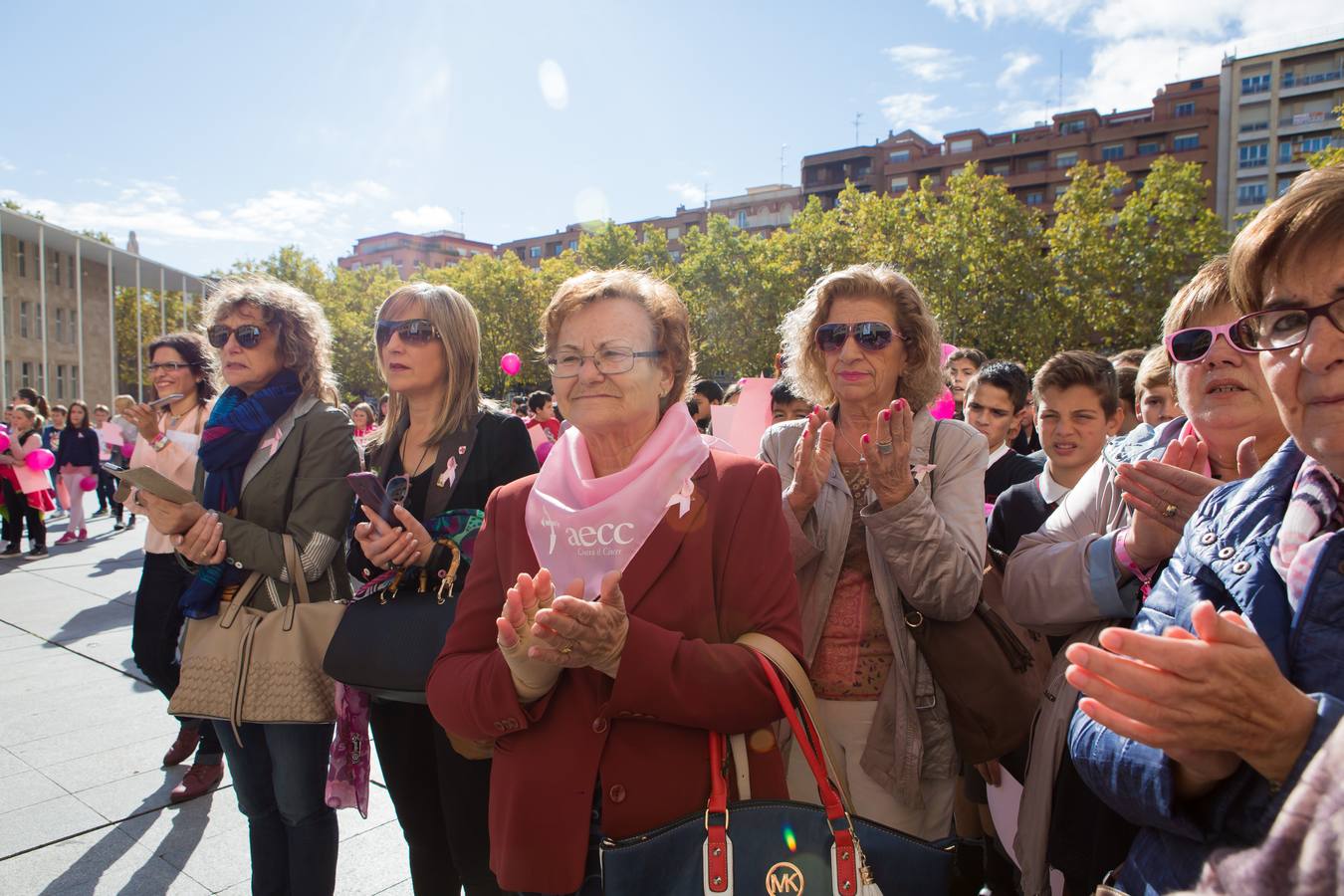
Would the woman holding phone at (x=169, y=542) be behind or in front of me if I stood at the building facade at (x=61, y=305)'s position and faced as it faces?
in front

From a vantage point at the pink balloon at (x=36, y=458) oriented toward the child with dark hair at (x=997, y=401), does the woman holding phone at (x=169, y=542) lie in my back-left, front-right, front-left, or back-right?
front-right

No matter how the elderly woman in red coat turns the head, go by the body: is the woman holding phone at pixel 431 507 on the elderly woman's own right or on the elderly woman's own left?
on the elderly woman's own right

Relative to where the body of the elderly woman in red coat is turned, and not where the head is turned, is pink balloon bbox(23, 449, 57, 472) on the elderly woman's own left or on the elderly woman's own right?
on the elderly woman's own right

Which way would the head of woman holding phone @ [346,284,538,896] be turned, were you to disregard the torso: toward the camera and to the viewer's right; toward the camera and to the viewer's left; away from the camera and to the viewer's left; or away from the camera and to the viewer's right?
toward the camera and to the viewer's left

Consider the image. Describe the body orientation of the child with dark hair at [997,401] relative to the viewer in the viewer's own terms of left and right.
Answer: facing the viewer and to the left of the viewer

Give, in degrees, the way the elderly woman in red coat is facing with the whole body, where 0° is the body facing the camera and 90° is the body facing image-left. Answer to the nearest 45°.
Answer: approximately 45°

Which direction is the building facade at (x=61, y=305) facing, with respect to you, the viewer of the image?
facing the viewer and to the right of the viewer

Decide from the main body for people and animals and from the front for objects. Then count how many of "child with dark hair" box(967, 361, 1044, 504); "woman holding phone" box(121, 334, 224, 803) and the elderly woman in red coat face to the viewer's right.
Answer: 0

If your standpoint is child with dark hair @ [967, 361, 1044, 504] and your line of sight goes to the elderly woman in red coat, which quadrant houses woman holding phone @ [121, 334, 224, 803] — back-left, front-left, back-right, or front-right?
front-right

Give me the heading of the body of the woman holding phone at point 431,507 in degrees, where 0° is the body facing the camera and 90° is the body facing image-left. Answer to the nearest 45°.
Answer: approximately 45°

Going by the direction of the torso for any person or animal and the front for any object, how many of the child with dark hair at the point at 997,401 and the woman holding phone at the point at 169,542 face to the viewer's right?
0
